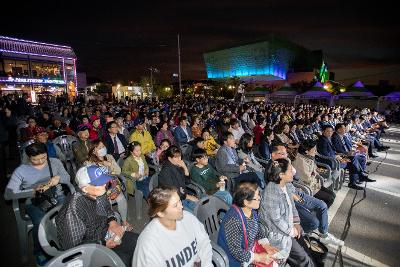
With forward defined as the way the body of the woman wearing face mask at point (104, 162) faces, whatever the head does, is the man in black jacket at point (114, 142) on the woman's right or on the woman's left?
on the woman's left

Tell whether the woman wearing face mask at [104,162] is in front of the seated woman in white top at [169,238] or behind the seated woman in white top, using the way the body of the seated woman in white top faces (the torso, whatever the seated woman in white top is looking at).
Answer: behind

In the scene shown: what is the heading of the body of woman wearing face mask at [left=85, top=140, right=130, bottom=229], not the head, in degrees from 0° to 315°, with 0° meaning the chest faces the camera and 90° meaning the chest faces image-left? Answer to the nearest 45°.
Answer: approximately 315°

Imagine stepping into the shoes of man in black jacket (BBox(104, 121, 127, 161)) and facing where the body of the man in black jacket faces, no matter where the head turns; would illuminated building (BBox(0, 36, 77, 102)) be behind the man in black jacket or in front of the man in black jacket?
behind

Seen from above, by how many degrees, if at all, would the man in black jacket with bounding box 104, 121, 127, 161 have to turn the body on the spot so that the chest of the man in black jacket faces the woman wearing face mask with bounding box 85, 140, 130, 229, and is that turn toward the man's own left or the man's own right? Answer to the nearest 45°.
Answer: approximately 45° to the man's own right

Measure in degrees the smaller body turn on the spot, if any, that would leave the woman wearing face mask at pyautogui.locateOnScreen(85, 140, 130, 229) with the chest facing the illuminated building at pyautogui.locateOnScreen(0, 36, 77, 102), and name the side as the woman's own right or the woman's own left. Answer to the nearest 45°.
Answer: approximately 135° to the woman's own left

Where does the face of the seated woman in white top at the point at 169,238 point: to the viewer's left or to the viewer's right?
to the viewer's right
